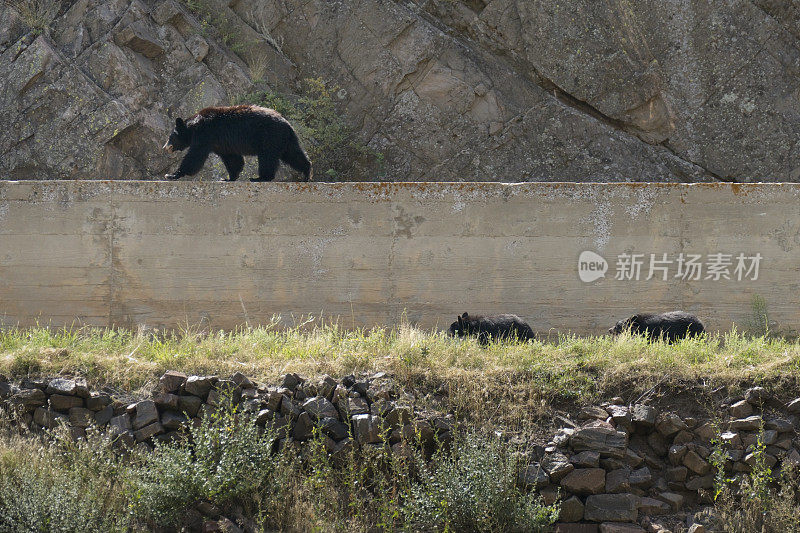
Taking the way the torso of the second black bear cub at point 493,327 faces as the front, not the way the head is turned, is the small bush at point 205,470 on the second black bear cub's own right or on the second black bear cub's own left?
on the second black bear cub's own left

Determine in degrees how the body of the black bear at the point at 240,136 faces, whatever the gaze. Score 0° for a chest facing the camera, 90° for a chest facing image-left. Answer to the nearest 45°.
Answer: approximately 90°

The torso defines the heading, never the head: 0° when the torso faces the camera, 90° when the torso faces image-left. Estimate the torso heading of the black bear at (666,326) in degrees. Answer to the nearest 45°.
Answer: approximately 90°

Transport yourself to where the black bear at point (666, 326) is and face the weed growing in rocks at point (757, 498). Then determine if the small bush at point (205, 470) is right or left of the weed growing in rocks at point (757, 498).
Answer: right

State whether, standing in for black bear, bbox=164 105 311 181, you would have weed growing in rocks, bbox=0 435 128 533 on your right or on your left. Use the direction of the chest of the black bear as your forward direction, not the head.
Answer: on your left

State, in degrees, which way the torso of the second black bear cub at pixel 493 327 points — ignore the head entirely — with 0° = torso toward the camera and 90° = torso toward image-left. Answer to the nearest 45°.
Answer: approximately 90°

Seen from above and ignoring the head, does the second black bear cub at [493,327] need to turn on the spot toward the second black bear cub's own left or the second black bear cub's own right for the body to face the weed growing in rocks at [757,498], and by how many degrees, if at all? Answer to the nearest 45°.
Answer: approximately 135° to the second black bear cub's own left
